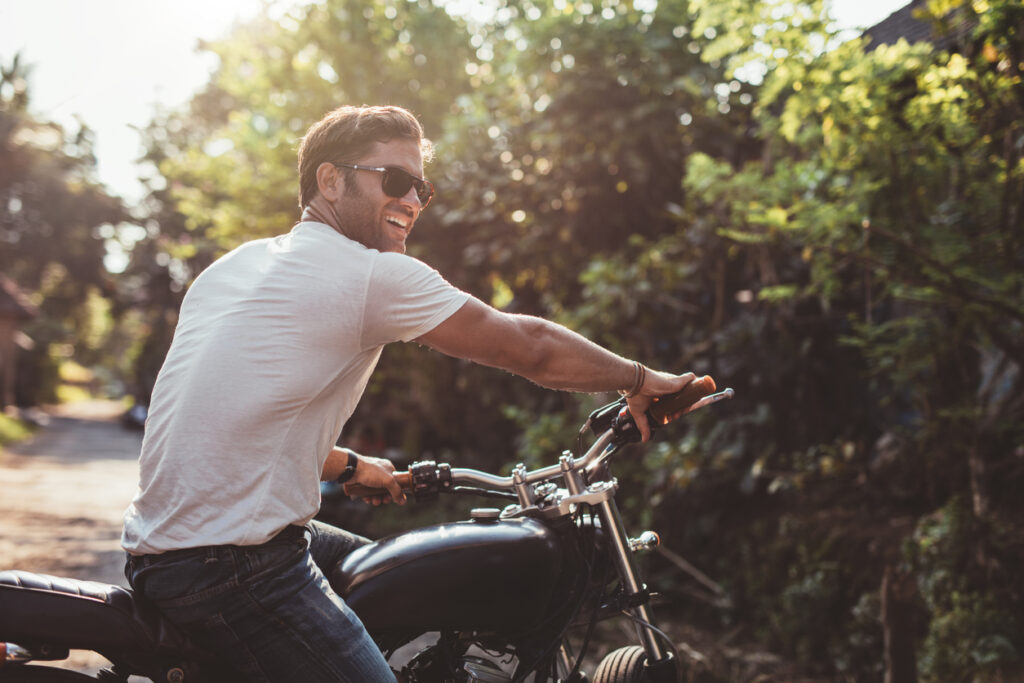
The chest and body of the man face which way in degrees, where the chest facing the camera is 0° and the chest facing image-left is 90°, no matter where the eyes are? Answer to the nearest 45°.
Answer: approximately 225°
